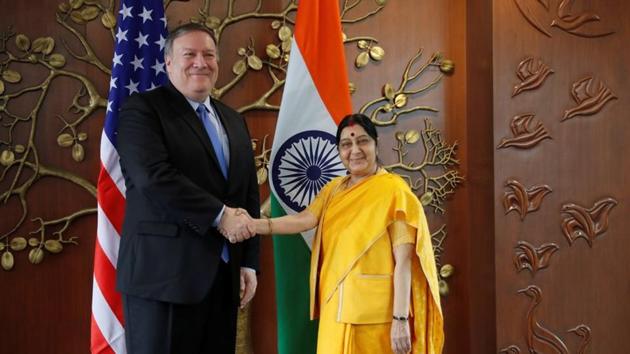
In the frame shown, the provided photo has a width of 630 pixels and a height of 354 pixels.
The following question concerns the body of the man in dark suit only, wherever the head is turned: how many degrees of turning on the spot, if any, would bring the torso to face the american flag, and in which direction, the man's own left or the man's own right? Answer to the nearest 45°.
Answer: approximately 180°

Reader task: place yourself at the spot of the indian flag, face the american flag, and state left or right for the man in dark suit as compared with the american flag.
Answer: left

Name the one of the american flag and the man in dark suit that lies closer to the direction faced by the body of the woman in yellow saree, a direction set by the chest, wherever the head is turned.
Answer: the man in dark suit

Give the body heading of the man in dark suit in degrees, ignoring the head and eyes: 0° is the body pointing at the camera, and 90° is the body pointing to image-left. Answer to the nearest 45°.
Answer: approximately 315°

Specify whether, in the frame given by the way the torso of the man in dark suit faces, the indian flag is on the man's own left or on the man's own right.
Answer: on the man's own left

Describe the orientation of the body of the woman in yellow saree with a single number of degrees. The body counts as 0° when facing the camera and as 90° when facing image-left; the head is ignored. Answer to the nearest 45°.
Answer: approximately 45°

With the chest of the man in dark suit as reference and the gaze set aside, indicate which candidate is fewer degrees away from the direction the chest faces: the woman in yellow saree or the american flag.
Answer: the woman in yellow saree

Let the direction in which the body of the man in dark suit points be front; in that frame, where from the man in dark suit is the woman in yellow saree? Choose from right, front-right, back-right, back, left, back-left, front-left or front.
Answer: front-left

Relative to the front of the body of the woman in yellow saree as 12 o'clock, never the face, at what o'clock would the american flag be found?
The american flag is roughly at 2 o'clock from the woman in yellow saree.
